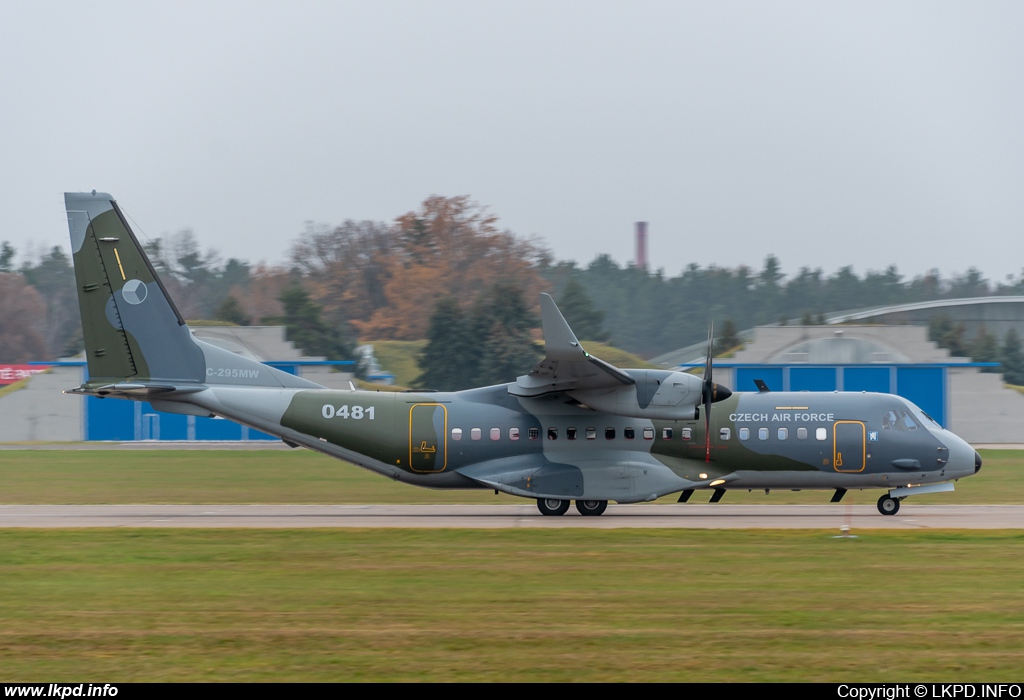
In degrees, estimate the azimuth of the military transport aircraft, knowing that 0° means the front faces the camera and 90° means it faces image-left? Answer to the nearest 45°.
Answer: approximately 270°
